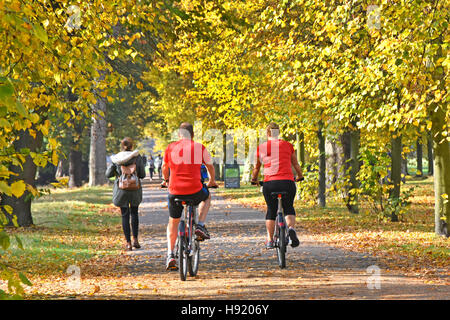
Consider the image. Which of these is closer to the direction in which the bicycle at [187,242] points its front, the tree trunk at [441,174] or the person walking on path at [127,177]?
the person walking on path

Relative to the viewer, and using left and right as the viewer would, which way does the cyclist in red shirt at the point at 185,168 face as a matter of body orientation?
facing away from the viewer

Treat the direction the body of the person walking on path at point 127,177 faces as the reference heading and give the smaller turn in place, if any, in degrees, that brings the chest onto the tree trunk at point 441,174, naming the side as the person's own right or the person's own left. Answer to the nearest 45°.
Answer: approximately 90° to the person's own right

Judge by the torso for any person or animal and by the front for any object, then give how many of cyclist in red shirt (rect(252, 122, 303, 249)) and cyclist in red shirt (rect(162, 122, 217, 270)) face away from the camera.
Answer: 2

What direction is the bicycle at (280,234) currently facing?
away from the camera

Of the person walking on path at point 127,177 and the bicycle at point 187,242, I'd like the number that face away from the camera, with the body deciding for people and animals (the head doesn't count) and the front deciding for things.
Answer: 2

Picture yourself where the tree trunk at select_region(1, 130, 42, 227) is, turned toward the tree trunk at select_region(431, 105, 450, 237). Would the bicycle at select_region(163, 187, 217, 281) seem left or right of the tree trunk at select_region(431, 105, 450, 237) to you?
right

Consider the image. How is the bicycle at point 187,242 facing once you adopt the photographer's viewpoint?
facing away from the viewer

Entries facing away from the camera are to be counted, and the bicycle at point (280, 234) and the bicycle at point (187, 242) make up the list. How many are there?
2

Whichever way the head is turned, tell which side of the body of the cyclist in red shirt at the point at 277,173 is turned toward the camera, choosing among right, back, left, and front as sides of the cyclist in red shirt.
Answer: back

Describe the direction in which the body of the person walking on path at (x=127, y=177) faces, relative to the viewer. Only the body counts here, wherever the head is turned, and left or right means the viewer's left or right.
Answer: facing away from the viewer

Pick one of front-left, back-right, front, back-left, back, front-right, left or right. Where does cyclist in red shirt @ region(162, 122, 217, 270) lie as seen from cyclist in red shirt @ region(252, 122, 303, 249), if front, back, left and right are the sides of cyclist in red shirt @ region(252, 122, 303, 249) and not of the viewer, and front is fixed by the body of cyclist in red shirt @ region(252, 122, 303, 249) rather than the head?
back-left
